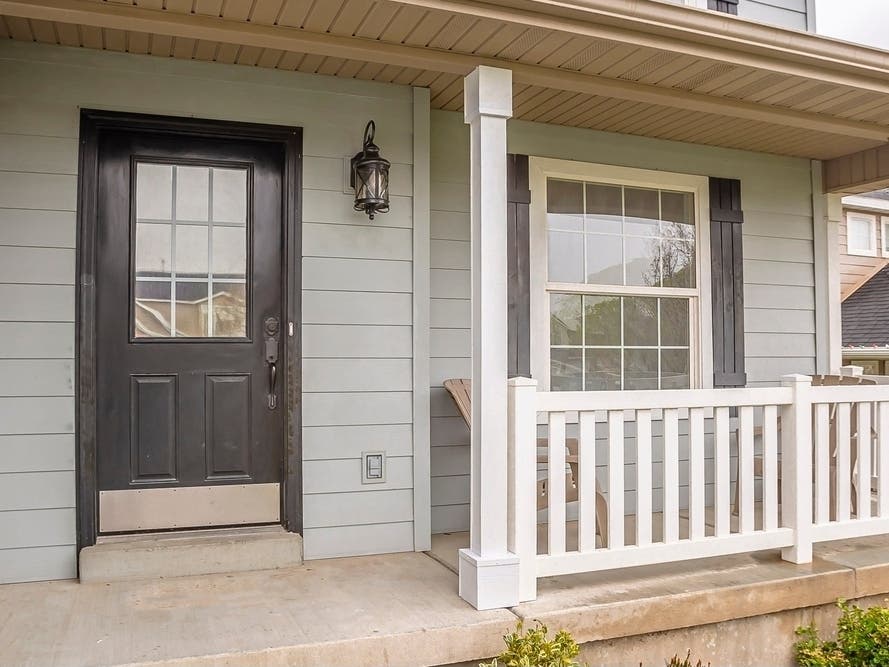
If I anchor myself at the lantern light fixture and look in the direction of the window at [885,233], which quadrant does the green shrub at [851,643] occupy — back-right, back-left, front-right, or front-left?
front-right

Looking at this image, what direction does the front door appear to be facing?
toward the camera

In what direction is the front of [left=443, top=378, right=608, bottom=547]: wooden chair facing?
to the viewer's right

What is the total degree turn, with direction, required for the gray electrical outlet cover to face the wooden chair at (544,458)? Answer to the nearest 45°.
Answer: approximately 90° to its left

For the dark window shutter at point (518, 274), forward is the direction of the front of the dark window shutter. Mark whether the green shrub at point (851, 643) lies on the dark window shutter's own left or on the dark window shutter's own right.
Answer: on the dark window shutter's own left

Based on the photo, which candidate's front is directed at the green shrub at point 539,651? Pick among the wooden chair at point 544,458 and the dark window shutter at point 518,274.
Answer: the dark window shutter

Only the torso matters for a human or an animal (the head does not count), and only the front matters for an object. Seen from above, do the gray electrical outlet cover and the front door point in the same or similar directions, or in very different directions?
same or similar directions

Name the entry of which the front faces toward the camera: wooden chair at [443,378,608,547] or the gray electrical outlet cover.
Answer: the gray electrical outlet cover

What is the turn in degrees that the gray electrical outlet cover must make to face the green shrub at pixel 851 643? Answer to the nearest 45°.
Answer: approximately 90° to its left

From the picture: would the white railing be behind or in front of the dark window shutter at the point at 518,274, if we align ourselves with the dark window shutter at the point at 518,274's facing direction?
in front

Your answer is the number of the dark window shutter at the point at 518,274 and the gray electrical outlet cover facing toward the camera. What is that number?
2

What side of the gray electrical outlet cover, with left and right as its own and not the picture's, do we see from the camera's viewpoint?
front

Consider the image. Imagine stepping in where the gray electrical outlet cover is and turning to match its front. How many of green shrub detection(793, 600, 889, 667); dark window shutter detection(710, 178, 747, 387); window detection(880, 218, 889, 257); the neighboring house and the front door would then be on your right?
1
